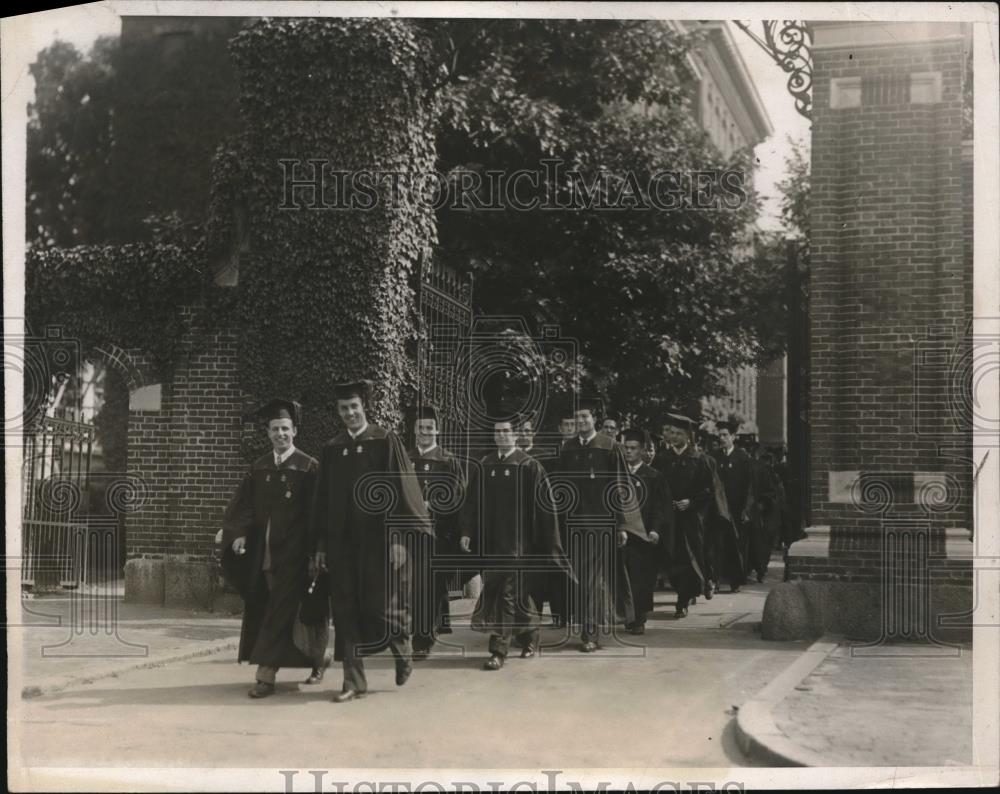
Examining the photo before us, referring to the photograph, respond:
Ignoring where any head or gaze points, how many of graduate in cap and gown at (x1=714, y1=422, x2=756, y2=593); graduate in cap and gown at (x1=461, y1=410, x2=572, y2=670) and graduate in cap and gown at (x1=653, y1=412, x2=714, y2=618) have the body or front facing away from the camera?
0

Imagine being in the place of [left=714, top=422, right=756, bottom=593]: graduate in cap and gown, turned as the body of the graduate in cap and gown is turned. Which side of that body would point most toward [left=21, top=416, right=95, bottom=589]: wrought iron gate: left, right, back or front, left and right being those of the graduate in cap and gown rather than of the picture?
right

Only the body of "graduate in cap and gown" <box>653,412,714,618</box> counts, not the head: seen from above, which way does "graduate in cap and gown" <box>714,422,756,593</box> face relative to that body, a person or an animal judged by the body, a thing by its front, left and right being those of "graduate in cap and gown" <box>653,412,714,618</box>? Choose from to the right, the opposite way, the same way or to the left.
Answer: the same way

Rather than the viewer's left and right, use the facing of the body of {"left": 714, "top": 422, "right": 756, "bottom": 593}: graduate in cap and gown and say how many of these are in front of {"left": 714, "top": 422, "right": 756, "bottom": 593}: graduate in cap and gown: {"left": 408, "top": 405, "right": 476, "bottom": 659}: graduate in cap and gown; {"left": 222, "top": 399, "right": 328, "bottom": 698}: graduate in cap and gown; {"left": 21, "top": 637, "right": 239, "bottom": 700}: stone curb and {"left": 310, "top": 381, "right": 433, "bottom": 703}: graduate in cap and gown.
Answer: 4

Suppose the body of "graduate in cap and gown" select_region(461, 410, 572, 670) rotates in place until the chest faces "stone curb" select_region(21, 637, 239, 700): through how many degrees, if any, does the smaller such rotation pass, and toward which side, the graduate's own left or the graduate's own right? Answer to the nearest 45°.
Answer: approximately 90° to the graduate's own right

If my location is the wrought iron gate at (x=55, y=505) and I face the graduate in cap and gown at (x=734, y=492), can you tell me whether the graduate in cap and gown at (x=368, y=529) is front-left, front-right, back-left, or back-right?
front-right

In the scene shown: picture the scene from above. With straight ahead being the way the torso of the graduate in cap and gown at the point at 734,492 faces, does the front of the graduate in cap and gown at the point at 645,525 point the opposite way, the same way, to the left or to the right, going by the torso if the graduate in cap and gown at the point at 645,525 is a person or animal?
the same way

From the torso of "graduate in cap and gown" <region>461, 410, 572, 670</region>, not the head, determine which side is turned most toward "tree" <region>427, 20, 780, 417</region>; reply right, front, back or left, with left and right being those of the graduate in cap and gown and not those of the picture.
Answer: back

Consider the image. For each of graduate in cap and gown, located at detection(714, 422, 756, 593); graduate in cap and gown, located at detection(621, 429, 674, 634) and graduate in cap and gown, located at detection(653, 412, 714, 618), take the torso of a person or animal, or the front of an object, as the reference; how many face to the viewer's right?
0

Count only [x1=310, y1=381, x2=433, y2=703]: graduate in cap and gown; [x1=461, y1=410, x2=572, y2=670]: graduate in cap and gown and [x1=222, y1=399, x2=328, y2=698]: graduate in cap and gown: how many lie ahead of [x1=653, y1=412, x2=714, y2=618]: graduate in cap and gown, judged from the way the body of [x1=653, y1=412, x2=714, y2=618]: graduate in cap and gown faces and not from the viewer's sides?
3

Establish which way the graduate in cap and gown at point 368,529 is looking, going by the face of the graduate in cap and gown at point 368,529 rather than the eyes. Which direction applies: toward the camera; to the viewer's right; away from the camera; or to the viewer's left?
toward the camera

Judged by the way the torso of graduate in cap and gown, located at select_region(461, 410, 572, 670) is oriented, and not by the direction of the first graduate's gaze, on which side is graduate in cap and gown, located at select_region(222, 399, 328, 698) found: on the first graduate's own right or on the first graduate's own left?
on the first graduate's own right

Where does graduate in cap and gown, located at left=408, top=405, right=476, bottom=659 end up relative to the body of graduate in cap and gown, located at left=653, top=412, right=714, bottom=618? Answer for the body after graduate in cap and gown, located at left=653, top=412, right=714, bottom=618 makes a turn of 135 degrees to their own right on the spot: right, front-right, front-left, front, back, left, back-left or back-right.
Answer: back-left

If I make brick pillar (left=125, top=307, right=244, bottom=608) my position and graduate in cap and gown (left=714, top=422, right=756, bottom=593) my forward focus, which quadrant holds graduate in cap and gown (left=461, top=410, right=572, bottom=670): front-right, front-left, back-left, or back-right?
front-right

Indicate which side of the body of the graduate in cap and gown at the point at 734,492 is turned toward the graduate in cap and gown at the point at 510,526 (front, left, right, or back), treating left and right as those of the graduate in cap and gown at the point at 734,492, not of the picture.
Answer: front

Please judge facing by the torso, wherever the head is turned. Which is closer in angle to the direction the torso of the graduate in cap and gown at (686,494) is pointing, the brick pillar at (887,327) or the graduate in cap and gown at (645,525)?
the graduate in cap and gown

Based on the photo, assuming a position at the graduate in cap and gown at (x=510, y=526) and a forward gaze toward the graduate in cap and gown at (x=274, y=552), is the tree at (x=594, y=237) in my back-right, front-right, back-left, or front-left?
back-right

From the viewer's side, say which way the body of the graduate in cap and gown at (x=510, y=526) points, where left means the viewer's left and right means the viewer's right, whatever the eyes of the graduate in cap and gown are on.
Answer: facing the viewer

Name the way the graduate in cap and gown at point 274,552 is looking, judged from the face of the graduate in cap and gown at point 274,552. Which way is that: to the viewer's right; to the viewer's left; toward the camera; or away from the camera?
toward the camera

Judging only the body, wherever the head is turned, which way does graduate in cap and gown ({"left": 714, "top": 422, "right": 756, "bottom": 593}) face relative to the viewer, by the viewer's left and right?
facing the viewer and to the left of the viewer

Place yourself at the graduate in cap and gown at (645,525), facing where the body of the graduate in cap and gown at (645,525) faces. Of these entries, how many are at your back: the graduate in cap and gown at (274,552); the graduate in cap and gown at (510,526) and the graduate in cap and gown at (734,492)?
1
